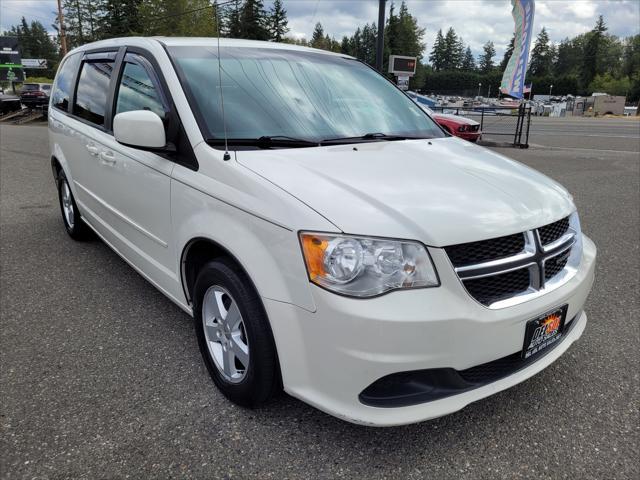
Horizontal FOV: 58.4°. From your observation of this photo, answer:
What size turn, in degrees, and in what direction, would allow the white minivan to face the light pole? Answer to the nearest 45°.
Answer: approximately 135° to its left

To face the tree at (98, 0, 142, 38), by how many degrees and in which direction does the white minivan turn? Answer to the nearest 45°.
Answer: approximately 135° to its left

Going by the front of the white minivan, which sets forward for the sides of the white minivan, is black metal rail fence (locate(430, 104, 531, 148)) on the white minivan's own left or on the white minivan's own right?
on the white minivan's own left

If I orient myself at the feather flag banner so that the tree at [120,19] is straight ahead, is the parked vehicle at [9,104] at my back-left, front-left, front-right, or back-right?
front-left

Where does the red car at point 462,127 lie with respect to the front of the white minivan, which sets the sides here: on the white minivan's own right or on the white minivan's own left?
on the white minivan's own left

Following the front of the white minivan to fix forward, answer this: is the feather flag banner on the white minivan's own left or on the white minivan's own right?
on the white minivan's own left

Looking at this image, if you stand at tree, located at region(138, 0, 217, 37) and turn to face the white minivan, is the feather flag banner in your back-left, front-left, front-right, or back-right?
front-left

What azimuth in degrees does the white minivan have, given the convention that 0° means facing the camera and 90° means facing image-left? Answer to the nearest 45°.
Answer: approximately 315°

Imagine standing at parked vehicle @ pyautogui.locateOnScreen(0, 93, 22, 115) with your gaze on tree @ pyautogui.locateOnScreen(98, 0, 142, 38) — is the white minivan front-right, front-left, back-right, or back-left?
back-right
